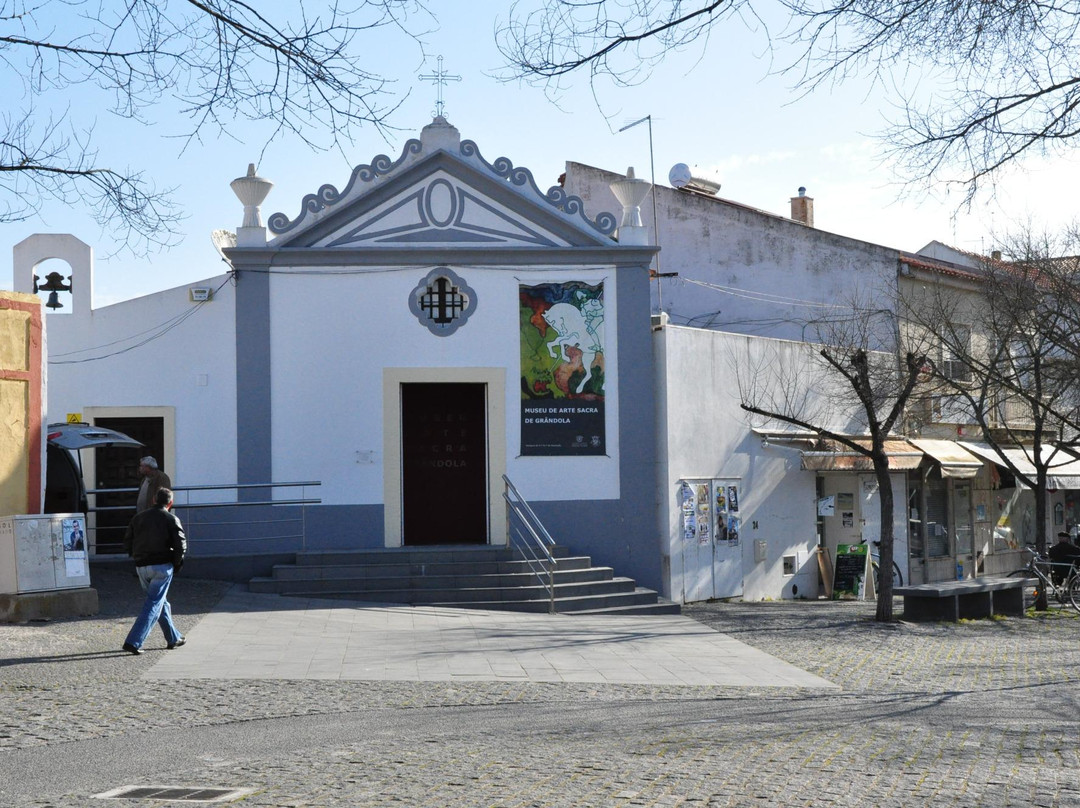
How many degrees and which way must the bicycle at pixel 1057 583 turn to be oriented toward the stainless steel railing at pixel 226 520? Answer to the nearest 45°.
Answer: approximately 45° to its left

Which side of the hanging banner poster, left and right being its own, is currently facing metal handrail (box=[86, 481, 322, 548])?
right

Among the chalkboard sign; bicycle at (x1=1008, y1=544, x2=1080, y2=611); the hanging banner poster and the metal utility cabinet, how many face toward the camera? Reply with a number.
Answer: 3

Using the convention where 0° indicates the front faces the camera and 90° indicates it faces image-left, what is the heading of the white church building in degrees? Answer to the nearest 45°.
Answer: approximately 0°

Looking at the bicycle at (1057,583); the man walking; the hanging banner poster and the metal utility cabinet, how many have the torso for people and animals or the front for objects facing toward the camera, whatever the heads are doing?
2

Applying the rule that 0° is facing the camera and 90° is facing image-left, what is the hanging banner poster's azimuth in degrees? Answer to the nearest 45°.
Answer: approximately 0°
